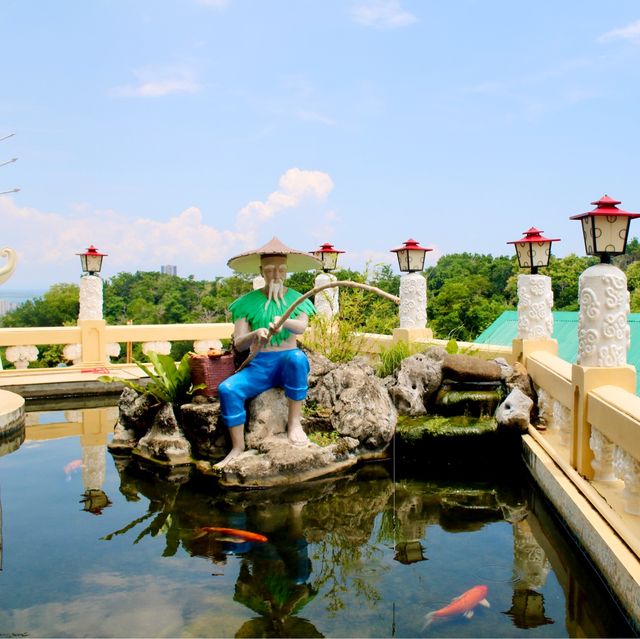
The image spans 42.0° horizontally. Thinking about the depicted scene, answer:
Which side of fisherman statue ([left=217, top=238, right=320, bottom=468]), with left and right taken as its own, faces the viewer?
front

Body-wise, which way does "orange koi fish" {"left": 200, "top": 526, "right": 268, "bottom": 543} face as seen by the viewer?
to the viewer's right

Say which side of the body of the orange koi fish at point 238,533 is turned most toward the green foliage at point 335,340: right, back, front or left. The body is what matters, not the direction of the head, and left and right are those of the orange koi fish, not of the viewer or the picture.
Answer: left

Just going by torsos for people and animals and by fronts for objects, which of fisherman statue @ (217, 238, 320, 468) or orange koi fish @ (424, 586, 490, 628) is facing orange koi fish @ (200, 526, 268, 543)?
the fisherman statue

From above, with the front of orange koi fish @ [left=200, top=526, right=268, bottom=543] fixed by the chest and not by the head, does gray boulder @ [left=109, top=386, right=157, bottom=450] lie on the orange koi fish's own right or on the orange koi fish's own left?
on the orange koi fish's own left

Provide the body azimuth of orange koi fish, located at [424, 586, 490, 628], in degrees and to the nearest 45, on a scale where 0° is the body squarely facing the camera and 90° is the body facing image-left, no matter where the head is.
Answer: approximately 225°

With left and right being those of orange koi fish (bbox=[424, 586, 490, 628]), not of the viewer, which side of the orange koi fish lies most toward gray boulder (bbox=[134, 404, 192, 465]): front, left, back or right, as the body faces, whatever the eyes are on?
left

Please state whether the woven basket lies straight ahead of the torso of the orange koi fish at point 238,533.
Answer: no

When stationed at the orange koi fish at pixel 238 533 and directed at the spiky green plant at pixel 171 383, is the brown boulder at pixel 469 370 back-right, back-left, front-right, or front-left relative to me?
front-right

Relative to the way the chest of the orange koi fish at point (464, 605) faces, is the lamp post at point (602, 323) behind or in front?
in front

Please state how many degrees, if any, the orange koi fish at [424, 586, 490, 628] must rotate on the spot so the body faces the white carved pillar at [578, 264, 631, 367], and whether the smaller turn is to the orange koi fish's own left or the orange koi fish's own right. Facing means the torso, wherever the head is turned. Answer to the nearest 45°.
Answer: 0° — it already faces it

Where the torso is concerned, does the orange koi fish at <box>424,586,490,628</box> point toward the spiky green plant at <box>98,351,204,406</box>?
no

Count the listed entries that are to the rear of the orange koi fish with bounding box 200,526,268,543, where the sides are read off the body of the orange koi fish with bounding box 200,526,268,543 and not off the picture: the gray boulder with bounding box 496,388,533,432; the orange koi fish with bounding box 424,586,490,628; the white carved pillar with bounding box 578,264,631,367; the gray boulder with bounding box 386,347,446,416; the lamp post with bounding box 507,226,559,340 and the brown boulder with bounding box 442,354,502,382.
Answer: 0

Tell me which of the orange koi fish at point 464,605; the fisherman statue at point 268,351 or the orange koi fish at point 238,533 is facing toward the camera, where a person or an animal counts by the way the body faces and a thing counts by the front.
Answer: the fisherman statue

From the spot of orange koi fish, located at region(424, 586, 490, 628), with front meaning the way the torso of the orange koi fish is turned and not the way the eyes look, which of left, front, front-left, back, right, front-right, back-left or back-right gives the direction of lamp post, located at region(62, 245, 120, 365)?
left

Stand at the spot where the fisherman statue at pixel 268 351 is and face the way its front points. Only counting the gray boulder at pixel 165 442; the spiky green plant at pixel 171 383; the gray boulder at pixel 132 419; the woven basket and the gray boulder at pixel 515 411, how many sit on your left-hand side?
1

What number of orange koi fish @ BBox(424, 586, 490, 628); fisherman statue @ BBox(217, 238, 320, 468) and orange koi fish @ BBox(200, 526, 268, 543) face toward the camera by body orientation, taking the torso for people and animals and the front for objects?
1

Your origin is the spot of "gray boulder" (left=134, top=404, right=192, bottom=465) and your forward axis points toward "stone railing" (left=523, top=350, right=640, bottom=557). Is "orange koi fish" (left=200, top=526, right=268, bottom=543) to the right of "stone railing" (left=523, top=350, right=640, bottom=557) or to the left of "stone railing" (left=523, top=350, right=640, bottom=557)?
right
